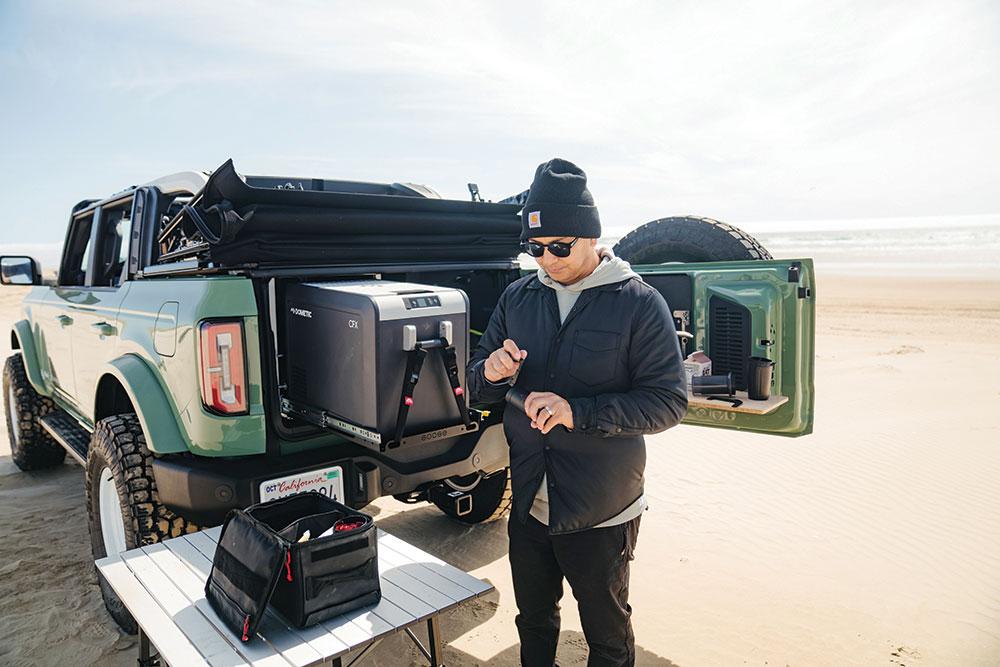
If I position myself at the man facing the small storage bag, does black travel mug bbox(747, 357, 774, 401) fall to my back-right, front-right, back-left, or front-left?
back-right

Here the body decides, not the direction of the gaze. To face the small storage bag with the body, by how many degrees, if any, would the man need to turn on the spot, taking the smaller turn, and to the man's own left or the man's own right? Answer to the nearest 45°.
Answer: approximately 45° to the man's own right

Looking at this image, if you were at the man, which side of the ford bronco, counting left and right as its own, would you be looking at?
back

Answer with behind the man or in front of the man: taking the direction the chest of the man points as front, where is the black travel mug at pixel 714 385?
behind

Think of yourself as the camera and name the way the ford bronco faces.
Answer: facing away from the viewer and to the left of the viewer

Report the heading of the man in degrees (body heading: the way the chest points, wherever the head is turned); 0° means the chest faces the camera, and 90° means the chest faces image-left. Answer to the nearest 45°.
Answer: approximately 45°

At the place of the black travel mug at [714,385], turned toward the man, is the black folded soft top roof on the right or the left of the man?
right
